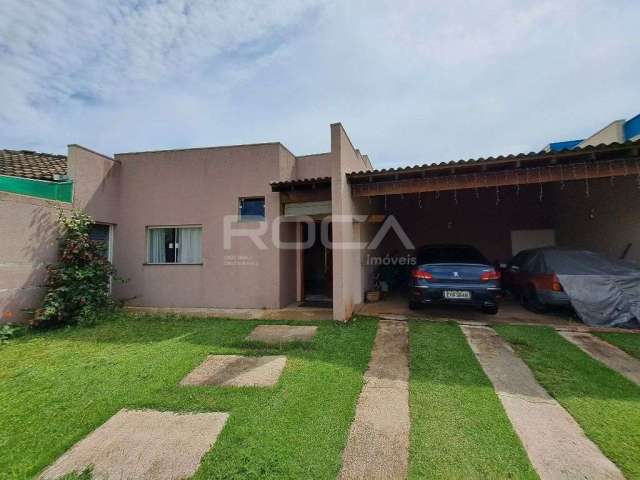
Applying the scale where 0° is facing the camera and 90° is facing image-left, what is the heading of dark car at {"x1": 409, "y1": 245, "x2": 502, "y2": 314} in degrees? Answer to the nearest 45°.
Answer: approximately 180°

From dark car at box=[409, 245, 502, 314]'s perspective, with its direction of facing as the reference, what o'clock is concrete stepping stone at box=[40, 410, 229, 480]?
The concrete stepping stone is roughly at 7 o'clock from the dark car.

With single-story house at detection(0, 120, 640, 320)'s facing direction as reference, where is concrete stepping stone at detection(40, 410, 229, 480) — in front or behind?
in front

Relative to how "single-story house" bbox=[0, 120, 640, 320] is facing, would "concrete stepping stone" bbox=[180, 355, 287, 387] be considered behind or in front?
in front

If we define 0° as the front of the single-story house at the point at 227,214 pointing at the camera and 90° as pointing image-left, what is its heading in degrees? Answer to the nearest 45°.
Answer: approximately 0°

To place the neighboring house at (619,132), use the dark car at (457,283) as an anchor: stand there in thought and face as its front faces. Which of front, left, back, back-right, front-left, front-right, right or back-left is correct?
front-right

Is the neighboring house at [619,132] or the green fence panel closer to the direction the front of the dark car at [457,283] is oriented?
the neighboring house

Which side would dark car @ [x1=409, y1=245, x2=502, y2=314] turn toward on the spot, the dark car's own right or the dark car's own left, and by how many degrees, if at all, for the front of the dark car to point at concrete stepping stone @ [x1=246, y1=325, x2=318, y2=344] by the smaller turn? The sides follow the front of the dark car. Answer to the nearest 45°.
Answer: approximately 135° to the dark car's own left

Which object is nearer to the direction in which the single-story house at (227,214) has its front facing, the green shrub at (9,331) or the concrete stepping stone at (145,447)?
the concrete stepping stone

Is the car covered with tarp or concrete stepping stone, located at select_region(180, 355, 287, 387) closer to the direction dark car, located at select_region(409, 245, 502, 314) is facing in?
the car covered with tarp

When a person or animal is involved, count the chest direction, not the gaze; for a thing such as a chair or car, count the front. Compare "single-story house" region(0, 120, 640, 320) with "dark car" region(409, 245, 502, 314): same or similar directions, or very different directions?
very different directions

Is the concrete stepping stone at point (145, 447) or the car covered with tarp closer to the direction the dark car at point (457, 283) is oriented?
the car covered with tarp
